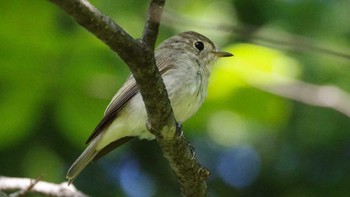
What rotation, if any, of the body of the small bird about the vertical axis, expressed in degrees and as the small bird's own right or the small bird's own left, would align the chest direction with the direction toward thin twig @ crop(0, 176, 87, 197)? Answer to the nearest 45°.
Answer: approximately 135° to the small bird's own right

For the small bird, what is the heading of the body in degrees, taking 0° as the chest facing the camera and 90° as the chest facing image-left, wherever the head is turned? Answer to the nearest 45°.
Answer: approximately 270°

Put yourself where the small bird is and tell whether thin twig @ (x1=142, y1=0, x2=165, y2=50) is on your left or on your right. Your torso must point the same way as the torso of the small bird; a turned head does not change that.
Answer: on your right
